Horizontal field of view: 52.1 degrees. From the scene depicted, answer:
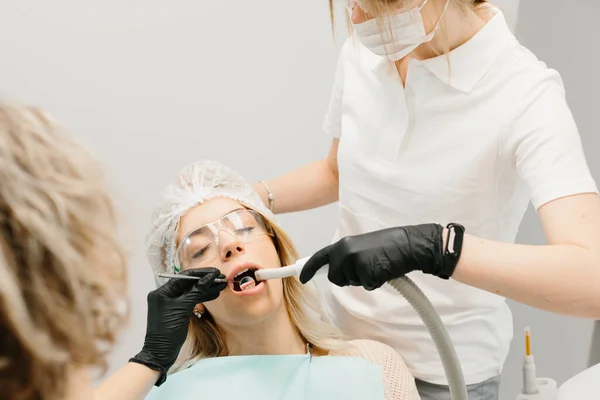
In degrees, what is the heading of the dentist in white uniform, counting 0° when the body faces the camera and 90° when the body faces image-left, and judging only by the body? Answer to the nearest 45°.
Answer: approximately 45°

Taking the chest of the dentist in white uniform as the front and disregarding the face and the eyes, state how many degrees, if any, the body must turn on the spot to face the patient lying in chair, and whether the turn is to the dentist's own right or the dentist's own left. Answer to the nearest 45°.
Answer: approximately 45° to the dentist's own right
